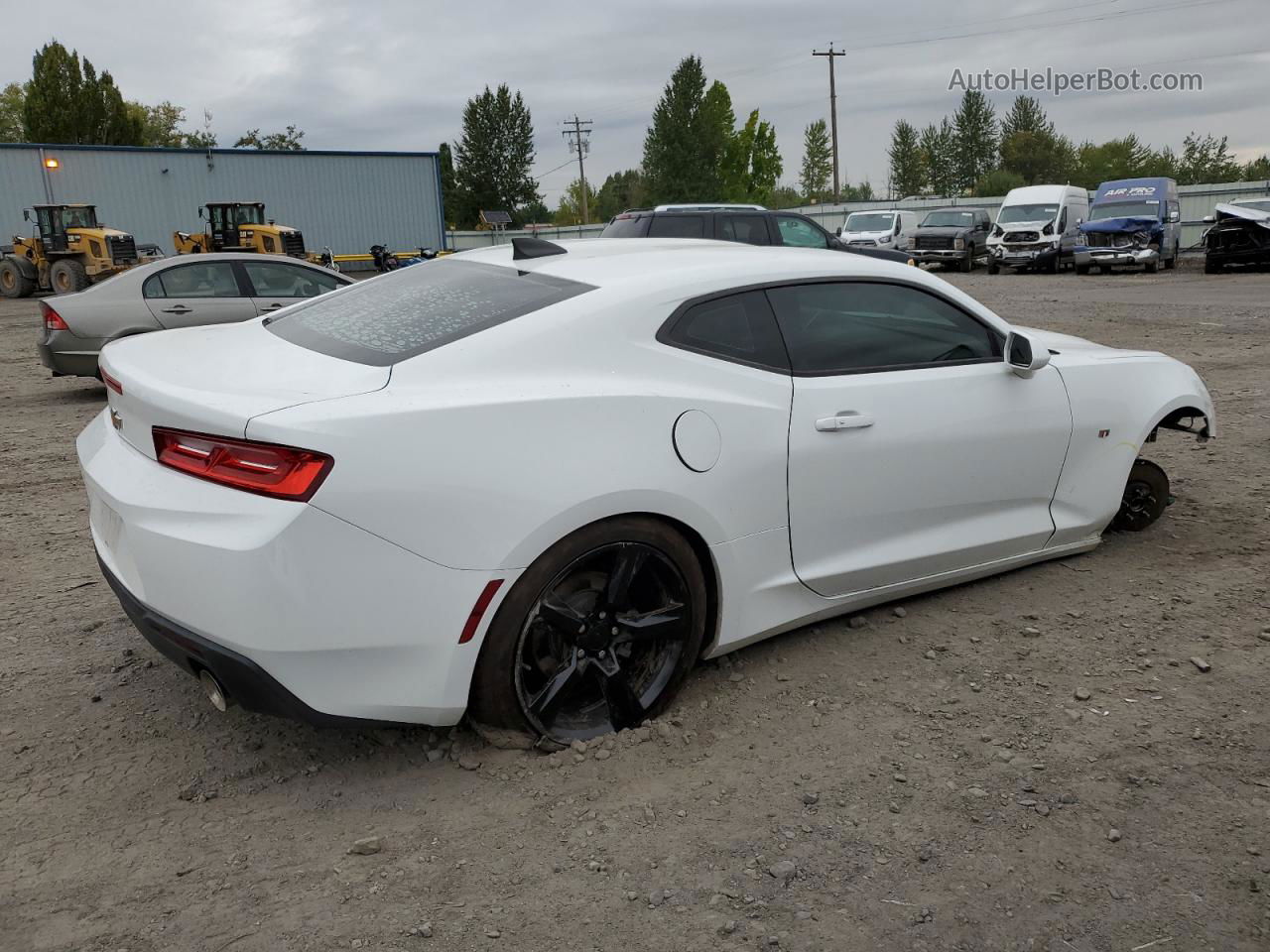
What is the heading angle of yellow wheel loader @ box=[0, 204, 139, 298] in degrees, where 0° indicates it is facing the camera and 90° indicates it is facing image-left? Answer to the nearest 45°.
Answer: approximately 135°

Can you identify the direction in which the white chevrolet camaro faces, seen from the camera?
facing away from the viewer and to the right of the viewer

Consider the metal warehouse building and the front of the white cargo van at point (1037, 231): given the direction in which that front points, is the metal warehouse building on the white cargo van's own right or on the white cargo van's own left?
on the white cargo van's own right

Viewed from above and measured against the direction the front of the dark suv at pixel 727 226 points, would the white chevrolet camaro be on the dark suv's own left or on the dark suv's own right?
on the dark suv's own right

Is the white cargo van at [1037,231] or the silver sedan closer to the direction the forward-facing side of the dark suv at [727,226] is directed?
the white cargo van

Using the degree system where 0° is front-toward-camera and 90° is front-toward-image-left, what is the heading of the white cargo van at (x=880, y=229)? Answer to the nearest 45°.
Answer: approximately 45°

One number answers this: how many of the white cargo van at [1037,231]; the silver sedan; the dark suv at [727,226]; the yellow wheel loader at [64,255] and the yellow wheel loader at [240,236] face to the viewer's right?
2

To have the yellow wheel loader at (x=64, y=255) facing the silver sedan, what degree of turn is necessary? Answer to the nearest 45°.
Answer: approximately 135° to its left

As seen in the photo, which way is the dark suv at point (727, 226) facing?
to the viewer's right

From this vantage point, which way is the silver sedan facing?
to the viewer's right

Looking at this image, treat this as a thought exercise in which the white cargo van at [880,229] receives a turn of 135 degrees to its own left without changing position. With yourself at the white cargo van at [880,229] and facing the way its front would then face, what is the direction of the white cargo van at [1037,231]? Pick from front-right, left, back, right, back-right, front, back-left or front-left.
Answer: front-right

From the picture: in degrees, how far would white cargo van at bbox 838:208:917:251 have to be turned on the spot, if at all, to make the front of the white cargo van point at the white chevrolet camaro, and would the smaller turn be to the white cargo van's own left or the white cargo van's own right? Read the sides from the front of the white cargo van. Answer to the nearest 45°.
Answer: approximately 45° to the white cargo van's own left

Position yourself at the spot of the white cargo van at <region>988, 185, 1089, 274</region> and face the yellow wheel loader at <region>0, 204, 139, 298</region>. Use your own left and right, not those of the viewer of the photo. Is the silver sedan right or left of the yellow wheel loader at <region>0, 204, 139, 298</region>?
left

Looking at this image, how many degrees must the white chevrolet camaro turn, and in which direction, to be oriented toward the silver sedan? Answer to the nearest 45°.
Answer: approximately 90° to its left

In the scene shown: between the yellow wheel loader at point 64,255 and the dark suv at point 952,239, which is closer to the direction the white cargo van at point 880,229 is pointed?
the yellow wheel loader

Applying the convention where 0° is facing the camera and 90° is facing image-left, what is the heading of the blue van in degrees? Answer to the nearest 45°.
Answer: approximately 45°
